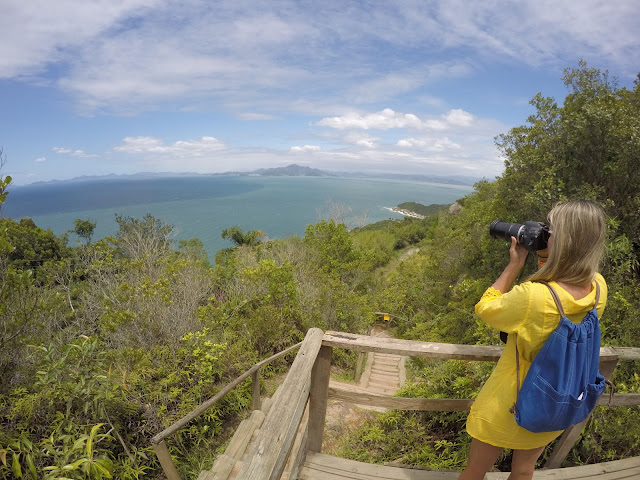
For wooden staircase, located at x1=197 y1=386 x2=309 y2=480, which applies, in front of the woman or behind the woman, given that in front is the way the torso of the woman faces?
in front

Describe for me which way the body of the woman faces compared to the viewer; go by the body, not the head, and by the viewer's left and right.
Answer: facing away from the viewer and to the left of the viewer

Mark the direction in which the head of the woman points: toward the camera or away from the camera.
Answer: away from the camera
